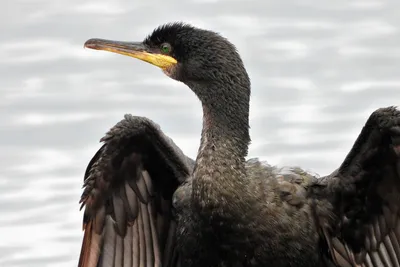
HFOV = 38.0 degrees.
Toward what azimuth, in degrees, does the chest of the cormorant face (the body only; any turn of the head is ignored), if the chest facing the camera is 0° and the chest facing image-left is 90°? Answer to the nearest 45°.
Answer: approximately 45°
